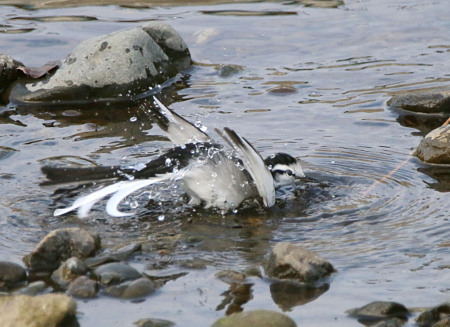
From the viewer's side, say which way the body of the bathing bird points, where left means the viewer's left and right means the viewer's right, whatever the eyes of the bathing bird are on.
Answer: facing to the right of the viewer

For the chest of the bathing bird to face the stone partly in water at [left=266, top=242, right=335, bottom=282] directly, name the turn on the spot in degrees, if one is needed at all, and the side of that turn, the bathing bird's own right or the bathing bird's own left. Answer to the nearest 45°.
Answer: approximately 90° to the bathing bird's own right

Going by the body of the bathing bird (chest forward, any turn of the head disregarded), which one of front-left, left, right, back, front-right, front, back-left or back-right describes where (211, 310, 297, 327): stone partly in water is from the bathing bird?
right

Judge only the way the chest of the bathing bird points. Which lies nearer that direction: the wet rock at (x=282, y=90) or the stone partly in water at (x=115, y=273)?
the wet rock

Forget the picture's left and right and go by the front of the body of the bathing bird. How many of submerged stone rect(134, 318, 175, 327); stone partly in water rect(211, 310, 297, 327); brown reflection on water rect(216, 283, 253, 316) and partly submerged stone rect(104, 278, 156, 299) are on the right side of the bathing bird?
4

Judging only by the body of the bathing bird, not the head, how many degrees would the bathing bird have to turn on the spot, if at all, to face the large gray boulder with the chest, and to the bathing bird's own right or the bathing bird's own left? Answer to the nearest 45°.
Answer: approximately 90° to the bathing bird's own left

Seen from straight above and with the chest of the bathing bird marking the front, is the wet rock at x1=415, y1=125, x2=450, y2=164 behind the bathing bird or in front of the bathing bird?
in front

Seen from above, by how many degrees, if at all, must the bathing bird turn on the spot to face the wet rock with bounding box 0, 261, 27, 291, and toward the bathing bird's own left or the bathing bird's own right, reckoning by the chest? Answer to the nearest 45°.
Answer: approximately 135° to the bathing bird's own right

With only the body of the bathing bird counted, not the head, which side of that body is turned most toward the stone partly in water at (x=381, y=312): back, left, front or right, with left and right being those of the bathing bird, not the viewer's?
right

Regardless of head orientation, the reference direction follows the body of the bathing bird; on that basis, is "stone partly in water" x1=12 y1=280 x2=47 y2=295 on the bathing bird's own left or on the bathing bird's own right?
on the bathing bird's own right

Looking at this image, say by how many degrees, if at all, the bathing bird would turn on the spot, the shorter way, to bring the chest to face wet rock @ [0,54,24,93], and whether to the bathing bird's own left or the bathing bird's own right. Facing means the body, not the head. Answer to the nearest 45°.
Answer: approximately 135° to the bathing bird's own left

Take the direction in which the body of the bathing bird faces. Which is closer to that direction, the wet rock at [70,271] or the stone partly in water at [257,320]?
the stone partly in water

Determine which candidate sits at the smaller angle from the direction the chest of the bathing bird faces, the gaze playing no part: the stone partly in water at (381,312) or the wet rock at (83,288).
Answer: the stone partly in water
